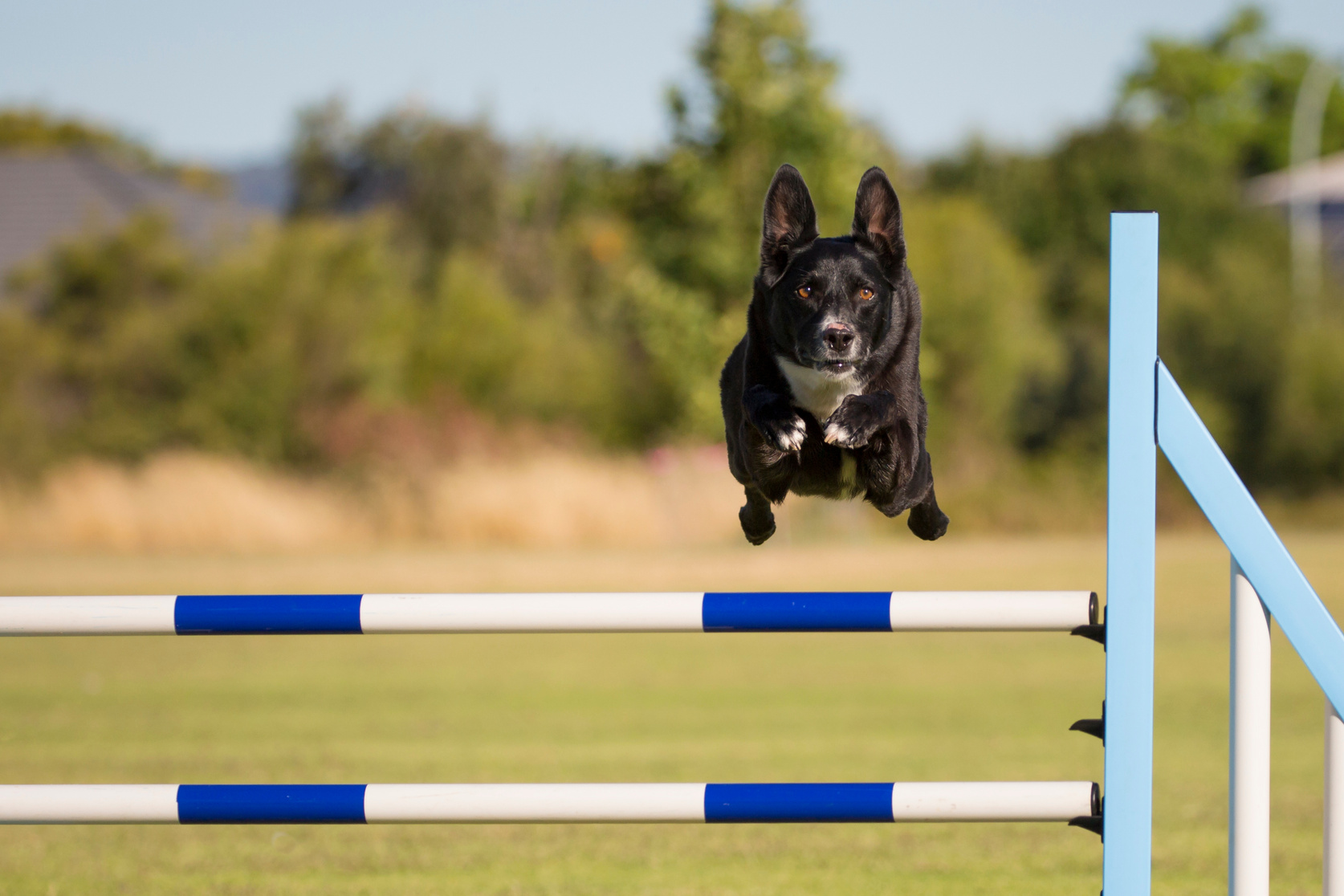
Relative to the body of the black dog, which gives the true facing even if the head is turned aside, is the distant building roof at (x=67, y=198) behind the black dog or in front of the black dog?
behind

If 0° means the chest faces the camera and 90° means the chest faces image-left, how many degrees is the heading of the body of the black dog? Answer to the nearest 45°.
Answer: approximately 0°
